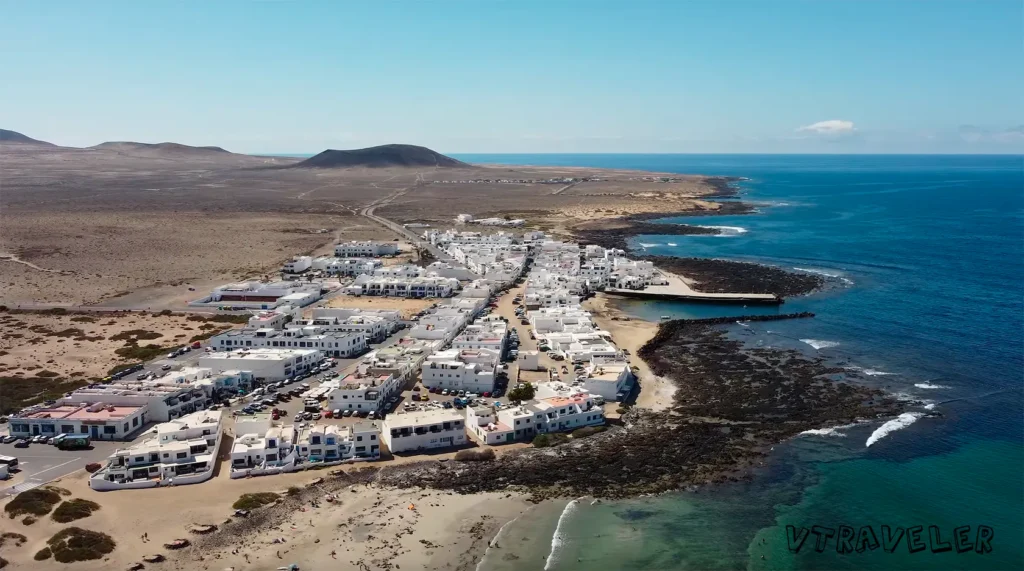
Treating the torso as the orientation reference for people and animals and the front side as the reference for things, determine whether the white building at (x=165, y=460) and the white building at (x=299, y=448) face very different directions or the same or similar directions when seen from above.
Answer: same or similar directions

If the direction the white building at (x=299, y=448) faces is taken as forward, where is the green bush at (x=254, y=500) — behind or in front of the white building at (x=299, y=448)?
in front

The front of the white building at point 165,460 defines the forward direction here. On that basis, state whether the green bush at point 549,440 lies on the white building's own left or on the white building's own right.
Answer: on the white building's own left

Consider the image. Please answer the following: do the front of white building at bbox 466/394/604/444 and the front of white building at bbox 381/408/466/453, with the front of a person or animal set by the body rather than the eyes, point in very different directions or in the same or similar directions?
same or similar directions

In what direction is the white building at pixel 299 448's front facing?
toward the camera

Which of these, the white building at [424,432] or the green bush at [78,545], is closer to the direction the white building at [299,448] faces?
the green bush

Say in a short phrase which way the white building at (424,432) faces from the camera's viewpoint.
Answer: facing the viewer

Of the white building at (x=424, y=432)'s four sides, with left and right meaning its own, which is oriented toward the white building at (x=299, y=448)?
right

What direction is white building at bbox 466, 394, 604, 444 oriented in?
toward the camera

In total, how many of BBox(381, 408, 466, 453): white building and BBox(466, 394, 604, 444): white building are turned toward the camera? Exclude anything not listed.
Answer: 2

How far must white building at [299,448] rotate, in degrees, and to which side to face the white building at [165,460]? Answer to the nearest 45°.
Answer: approximately 90° to its right

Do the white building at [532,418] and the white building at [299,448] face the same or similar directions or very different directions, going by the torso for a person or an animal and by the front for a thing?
same or similar directions

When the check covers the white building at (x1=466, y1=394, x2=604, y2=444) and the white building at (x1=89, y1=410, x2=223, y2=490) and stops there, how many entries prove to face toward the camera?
2

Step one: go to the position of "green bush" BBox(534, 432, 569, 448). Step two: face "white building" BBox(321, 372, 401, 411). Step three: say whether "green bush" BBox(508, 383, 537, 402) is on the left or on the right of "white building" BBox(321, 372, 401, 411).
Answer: right

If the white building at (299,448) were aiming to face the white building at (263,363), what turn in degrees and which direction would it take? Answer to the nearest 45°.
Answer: approximately 180°
